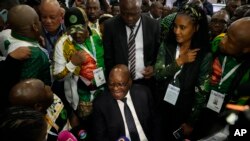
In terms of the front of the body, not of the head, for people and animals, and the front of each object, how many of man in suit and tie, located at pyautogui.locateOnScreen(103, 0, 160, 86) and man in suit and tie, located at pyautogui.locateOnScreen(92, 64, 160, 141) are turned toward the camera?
2

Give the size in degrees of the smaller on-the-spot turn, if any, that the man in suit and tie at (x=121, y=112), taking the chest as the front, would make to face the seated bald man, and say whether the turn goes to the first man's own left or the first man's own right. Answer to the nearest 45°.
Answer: approximately 45° to the first man's own right

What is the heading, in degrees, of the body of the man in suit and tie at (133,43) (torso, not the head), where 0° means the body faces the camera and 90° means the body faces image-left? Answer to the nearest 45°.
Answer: approximately 0°

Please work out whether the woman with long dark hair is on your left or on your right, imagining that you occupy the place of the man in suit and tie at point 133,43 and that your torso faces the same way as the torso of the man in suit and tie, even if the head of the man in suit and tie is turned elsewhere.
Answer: on your left
